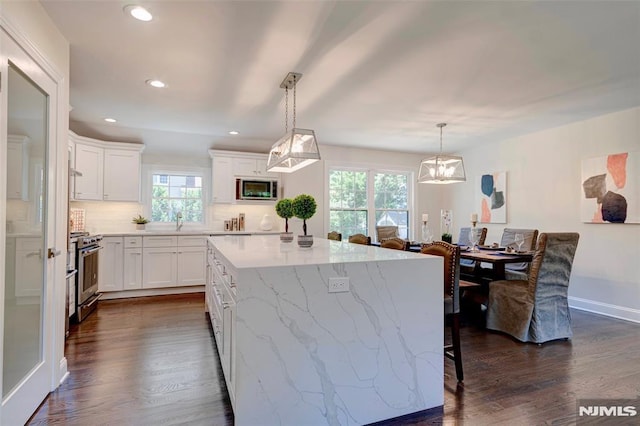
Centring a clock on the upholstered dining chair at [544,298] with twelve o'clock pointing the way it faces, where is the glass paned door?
The glass paned door is roughly at 9 o'clock from the upholstered dining chair.

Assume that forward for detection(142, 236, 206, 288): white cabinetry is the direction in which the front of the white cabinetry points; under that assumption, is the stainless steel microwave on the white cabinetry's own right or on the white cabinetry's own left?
on the white cabinetry's own left

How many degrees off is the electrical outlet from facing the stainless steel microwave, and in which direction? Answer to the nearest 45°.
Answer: approximately 180°

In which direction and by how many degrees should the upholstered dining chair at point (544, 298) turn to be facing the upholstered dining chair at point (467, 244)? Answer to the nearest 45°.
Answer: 0° — it already faces it

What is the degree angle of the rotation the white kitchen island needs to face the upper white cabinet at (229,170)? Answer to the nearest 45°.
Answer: approximately 45° to its right

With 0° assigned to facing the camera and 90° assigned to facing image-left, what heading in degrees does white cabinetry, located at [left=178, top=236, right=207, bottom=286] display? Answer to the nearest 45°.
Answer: approximately 0°

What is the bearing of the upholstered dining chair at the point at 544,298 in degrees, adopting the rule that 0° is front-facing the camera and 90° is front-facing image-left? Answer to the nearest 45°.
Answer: approximately 135°

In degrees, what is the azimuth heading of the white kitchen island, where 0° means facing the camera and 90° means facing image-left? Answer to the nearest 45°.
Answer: approximately 90°
